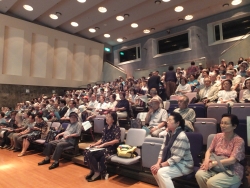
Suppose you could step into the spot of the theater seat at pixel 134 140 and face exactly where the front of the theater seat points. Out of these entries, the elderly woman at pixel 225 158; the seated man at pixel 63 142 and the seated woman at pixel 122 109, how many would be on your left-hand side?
1

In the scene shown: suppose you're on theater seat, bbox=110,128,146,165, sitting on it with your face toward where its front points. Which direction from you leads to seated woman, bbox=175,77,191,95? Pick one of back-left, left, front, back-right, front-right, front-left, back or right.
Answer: back

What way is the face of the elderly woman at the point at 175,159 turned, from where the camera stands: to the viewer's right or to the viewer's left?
to the viewer's left

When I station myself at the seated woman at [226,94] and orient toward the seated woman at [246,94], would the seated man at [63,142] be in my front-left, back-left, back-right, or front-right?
back-right

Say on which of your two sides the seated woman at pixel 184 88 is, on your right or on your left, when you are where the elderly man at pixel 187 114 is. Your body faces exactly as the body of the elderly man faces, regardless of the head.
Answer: on your right

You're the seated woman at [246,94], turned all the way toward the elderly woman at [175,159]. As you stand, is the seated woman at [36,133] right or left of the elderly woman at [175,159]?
right

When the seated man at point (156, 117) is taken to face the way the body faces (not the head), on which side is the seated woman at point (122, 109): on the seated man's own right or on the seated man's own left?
on the seated man's own right

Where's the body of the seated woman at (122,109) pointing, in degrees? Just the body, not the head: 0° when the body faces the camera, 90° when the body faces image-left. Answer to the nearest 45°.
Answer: approximately 45°

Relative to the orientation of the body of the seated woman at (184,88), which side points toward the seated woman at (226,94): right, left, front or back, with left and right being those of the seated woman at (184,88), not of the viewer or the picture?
left

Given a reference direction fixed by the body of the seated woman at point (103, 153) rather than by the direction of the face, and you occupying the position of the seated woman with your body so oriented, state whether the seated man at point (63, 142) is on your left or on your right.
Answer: on your right

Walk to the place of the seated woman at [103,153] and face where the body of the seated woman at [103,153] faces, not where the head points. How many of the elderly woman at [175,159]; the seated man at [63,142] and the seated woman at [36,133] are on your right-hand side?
2

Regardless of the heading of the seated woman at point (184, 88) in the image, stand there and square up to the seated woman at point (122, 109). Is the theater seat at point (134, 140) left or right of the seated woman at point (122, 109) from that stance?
left

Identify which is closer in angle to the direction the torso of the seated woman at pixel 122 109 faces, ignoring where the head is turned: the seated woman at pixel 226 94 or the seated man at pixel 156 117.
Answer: the seated man

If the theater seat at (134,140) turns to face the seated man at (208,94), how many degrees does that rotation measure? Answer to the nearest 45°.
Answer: approximately 180°

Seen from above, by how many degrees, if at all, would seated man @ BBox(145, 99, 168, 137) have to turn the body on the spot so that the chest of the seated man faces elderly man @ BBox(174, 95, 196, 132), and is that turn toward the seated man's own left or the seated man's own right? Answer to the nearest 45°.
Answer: approximately 90° to the seated man's own left
